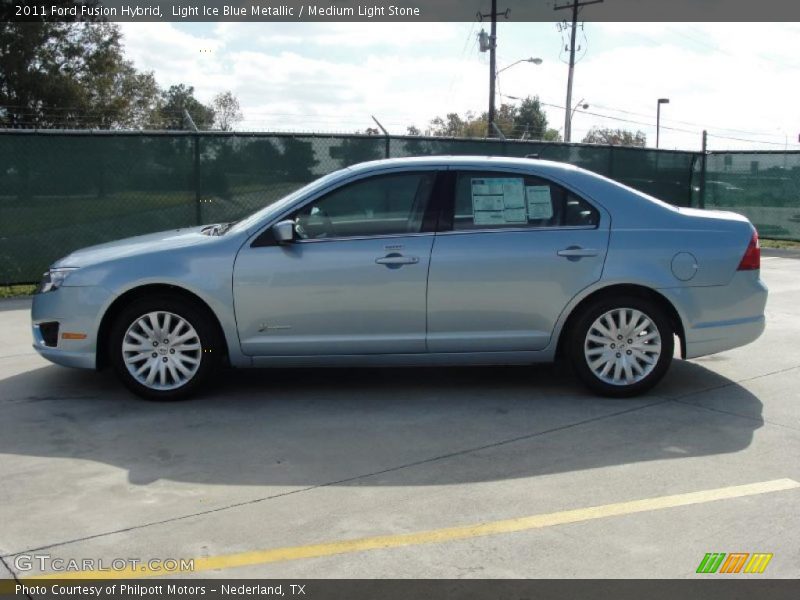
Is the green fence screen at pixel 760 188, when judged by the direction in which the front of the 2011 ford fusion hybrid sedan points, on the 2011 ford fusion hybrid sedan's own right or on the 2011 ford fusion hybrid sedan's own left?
on the 2011 ford fusion hybrid sedan's own right

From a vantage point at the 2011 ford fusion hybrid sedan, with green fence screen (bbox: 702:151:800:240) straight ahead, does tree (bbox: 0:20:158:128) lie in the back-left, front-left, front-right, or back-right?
front-left

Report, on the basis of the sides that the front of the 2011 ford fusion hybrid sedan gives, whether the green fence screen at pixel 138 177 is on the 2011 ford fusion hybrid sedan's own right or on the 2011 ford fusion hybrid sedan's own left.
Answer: on the 2011 ford fusion hybrid sedan's own right

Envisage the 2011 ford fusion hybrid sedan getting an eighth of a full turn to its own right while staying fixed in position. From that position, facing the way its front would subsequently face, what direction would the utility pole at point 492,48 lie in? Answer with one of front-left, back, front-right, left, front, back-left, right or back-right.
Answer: front-right

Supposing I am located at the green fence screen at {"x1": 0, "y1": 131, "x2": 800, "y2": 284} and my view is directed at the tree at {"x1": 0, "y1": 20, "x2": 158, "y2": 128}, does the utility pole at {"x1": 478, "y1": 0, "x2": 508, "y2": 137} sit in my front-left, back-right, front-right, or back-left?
front-right

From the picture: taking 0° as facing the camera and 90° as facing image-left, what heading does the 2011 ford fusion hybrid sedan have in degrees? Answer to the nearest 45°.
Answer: approximately 90°

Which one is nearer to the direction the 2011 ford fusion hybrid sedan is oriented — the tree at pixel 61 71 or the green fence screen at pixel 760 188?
the tree

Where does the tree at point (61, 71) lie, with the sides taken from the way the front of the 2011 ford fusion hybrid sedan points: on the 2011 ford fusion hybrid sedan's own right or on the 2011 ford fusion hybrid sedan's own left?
on the 2011 ford fusion hybrid sedan's own right
